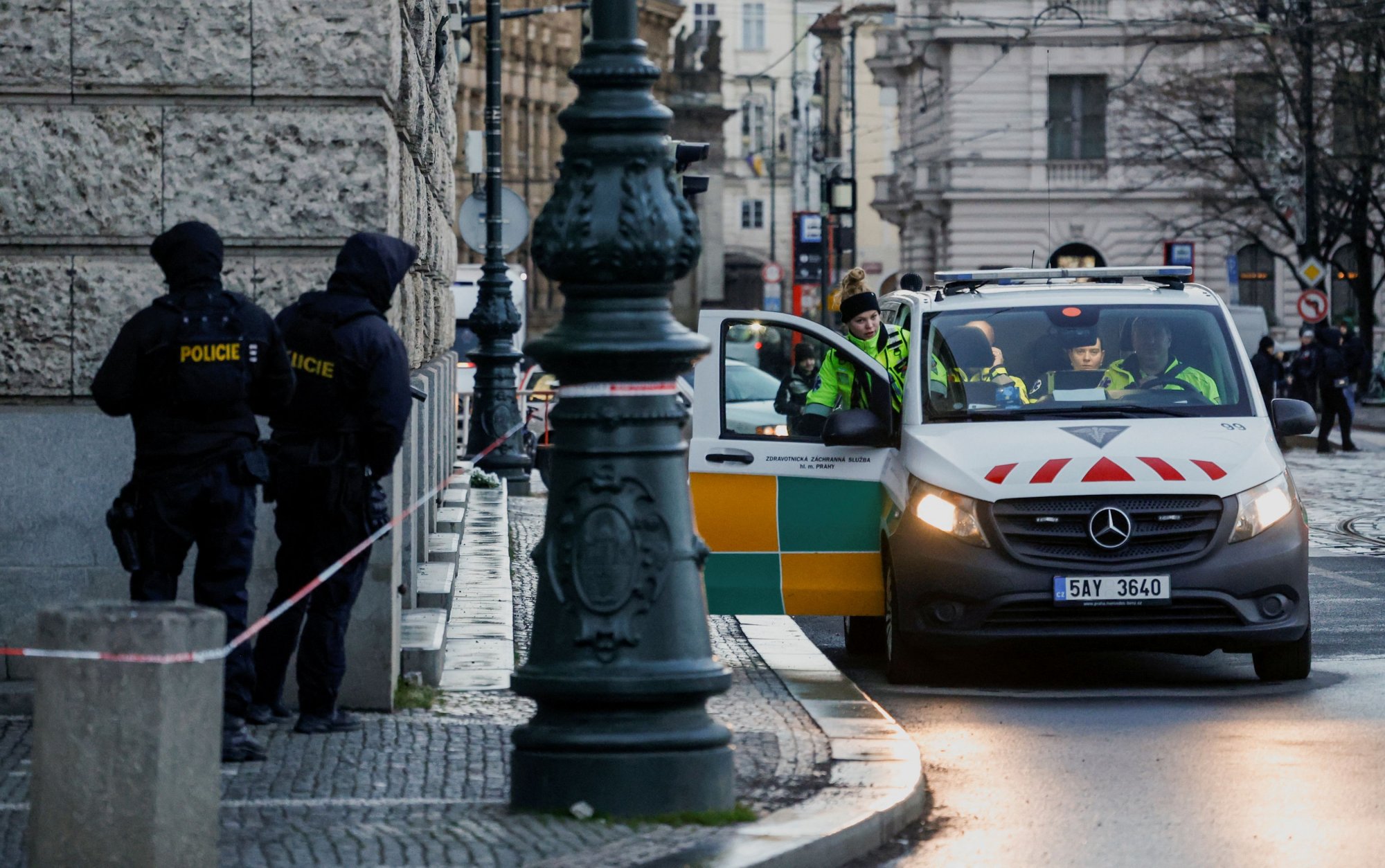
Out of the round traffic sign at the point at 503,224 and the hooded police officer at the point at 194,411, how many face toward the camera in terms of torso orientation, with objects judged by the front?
0

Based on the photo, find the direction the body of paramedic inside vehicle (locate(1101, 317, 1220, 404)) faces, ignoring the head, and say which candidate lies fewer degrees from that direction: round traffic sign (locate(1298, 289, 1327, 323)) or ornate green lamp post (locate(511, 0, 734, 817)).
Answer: the ornate green lamp post

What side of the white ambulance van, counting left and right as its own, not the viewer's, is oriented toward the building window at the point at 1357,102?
back

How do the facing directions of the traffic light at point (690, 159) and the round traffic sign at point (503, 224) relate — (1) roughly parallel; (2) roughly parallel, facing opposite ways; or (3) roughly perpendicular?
roughly perpendicular

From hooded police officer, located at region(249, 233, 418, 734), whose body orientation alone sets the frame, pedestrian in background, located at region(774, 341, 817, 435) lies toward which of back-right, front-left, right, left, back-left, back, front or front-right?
front

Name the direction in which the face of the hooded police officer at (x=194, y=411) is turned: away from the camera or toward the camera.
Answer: away from the camera

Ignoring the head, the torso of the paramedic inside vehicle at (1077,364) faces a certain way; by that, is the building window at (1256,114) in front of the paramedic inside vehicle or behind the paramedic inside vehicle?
behind

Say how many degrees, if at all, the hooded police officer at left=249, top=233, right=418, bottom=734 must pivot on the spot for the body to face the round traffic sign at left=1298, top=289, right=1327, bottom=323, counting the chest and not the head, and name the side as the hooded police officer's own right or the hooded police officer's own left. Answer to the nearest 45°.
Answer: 0° — they already face it

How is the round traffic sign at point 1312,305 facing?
toward the camera

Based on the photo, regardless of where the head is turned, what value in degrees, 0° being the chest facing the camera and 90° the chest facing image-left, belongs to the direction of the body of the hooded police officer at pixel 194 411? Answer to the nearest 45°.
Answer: approximately 180°

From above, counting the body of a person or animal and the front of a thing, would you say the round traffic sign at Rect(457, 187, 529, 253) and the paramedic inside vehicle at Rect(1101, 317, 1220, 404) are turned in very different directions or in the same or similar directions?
very different directions

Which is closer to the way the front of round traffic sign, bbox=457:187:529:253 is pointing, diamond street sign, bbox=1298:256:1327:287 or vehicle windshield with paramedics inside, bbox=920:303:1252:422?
the diamond street sign

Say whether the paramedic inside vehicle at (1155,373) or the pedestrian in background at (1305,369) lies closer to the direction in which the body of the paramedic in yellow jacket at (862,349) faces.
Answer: the paramedic inside vehicle

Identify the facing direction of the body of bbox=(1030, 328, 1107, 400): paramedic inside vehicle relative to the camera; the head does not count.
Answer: toward the camera

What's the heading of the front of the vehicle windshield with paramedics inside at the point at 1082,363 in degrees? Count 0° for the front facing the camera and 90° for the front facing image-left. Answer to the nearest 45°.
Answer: approximately 0°

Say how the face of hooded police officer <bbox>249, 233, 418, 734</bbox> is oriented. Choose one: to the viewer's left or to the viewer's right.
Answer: to the viewer's right

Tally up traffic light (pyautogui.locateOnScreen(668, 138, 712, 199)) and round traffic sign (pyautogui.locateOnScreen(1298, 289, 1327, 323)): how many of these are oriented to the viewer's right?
1

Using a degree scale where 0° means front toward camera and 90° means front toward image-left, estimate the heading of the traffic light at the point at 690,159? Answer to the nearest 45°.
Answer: approximately 270°

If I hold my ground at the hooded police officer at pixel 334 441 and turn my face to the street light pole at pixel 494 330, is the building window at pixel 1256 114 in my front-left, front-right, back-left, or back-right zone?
front-right
